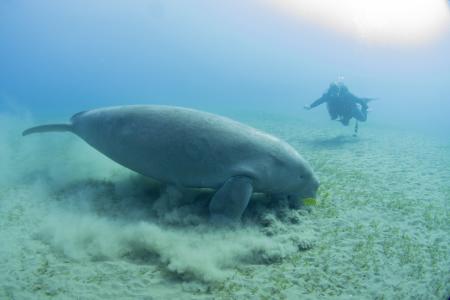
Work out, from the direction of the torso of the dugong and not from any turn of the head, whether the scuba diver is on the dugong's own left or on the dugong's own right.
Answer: on the dugong's own left

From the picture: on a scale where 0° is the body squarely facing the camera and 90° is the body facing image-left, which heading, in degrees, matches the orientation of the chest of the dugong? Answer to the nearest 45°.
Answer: approximately 270°
